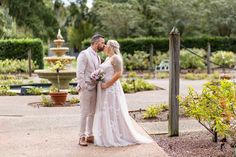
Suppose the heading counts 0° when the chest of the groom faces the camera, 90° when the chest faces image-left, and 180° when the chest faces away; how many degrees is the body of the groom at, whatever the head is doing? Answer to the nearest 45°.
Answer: approximately 315°

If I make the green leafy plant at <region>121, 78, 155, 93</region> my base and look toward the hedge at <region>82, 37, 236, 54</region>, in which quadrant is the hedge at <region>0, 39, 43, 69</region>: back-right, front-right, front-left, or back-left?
front-left

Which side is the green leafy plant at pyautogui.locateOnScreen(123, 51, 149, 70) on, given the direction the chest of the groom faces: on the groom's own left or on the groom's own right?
on the groom's own left

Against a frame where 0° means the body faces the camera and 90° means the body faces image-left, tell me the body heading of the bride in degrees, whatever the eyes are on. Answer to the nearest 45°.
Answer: approximately 90°

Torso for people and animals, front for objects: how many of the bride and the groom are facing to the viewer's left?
1

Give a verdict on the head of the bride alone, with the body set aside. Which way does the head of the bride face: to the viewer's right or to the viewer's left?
to the viewer's left

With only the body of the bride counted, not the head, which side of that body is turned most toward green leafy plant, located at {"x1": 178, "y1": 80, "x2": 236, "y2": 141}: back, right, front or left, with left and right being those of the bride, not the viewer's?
back

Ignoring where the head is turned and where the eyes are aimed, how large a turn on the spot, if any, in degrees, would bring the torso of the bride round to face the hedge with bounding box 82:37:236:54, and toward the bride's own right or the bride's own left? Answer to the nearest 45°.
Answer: approximately 90° to the bride's own right

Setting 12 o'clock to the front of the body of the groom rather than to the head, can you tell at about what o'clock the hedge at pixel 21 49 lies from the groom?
The hedge is roughly at 7 o'clock from the groom.

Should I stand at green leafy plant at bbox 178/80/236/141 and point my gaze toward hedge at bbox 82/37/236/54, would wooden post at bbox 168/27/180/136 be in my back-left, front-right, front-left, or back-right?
front-left
